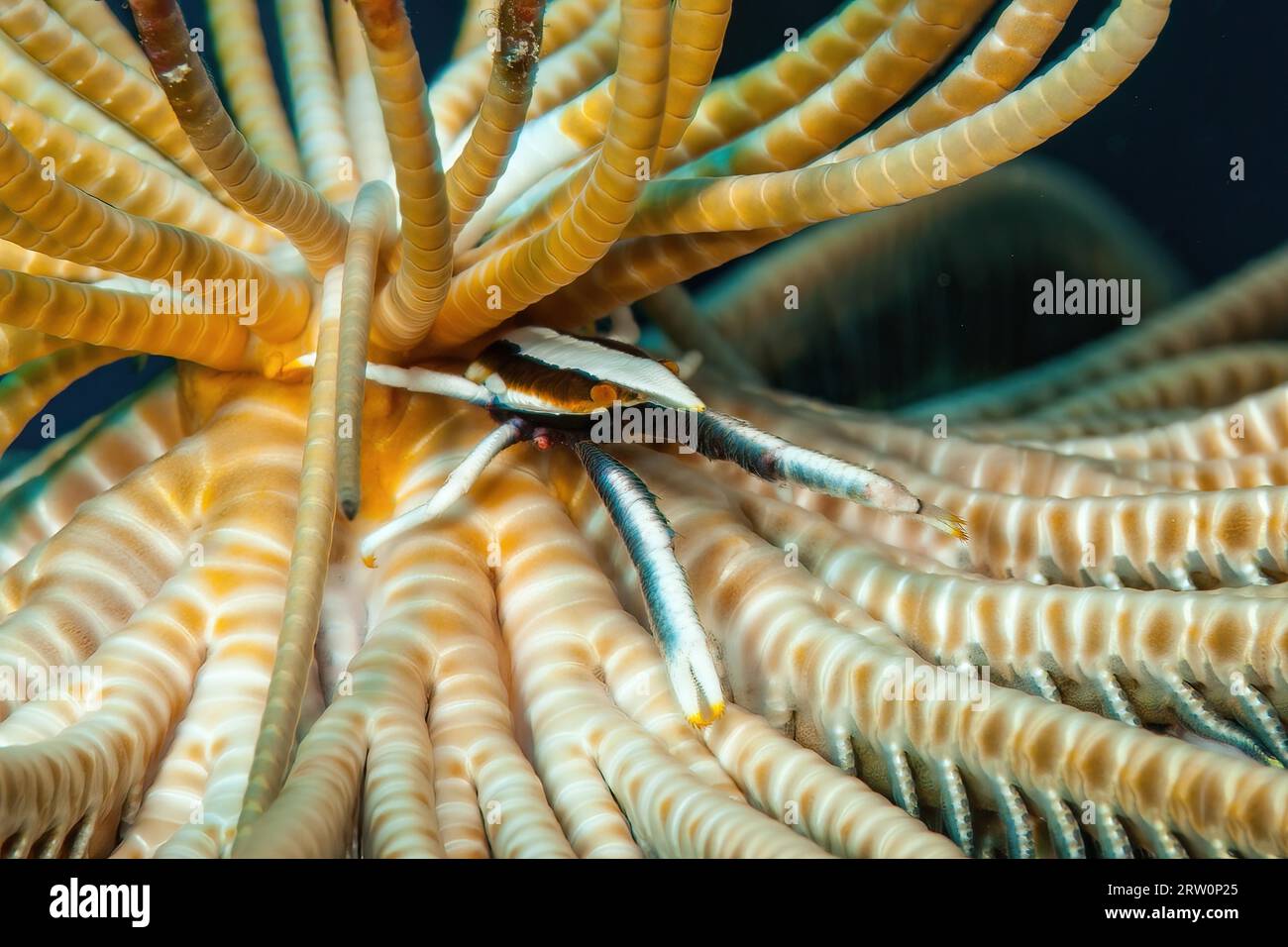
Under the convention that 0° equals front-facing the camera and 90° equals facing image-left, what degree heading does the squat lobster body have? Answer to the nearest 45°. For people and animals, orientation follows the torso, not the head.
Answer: approximately 315°
